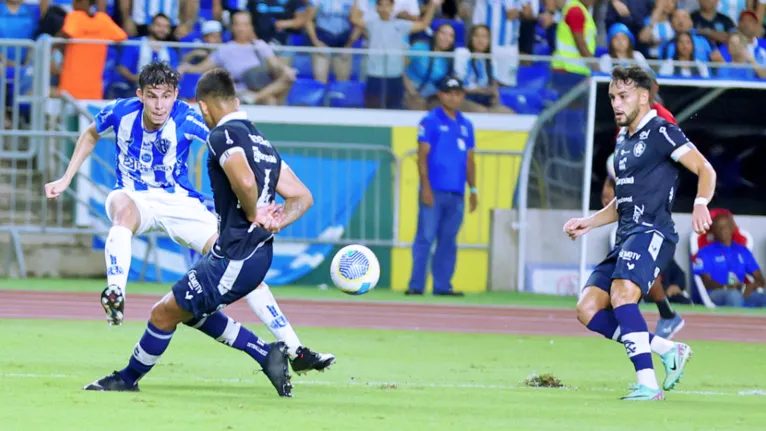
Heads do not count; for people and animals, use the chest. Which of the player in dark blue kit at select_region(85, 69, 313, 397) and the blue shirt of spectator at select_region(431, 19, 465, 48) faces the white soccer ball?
the blue shirt of spectator

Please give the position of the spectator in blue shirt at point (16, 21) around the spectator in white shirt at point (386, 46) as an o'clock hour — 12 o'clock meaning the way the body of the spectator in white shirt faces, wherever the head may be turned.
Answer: The spectator in blue shirt is roughly at 3 o'clock from the spectator in white shirt.

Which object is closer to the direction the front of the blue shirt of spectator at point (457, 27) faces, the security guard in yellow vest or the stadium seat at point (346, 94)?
the stadium seat

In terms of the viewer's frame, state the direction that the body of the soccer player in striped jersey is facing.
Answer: toward the camera

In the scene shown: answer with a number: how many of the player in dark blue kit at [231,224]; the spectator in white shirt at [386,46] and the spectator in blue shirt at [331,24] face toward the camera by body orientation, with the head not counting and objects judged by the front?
2

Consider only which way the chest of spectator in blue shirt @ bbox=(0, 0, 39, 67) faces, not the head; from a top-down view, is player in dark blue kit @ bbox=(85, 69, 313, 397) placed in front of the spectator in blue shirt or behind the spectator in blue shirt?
in front

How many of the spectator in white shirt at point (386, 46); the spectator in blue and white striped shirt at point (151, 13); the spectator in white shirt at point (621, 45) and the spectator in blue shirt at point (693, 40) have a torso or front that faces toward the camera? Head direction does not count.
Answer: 4

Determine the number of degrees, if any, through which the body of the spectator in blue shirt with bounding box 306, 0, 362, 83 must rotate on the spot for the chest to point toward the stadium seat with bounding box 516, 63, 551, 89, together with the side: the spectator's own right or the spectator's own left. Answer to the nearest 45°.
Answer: approximately 45° to the spectator's own left

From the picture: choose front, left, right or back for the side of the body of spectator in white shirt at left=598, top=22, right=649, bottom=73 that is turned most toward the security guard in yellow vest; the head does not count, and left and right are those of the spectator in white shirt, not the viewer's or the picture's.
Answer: right

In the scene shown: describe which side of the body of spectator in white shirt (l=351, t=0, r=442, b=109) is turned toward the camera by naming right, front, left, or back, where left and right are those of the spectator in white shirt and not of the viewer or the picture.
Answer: front

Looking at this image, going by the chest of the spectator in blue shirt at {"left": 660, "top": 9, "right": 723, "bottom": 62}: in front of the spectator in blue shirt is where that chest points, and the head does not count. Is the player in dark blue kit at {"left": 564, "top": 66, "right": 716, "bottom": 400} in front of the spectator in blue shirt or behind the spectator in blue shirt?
in front

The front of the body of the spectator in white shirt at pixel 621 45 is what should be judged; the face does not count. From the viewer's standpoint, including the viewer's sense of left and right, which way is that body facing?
facing the viewer
